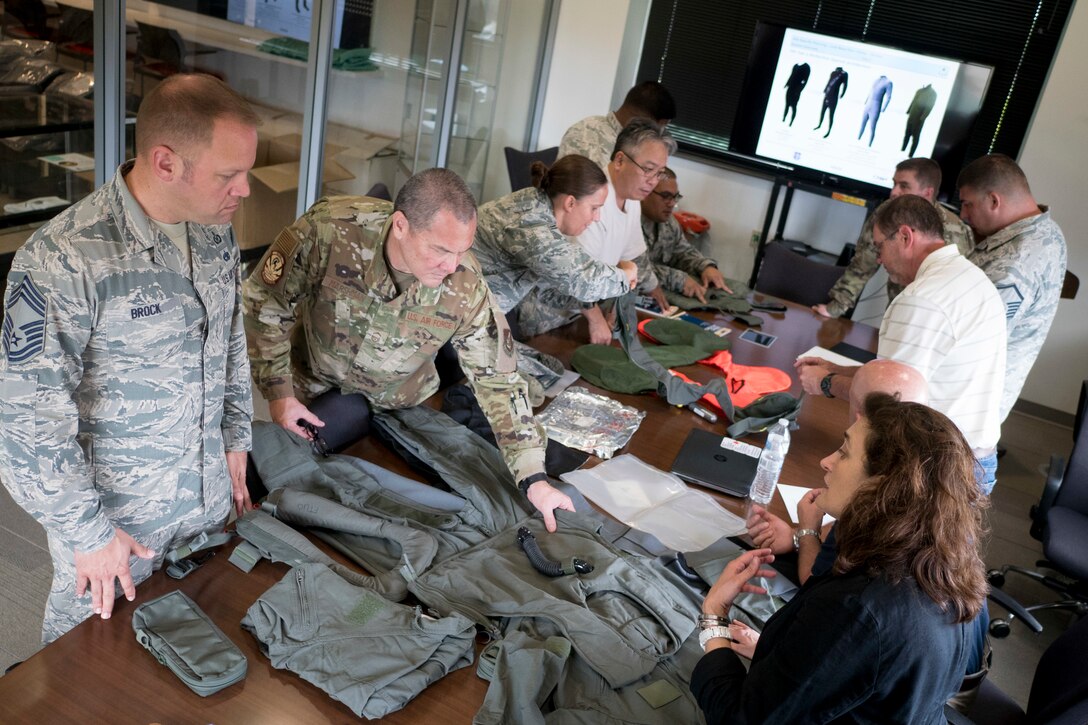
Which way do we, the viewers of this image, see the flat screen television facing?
facing the viewer

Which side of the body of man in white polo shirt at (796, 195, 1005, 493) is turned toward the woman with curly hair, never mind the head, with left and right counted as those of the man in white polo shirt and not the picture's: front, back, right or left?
left

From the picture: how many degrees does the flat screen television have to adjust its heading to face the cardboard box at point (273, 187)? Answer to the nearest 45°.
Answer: approximately 45° to its right

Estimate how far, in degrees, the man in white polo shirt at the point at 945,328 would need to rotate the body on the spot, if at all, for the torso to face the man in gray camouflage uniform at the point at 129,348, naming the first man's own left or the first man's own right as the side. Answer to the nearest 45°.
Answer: approximately 45° to the first man's own left

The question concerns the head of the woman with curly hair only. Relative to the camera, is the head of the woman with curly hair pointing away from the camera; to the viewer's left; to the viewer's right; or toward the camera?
to the viewer's left

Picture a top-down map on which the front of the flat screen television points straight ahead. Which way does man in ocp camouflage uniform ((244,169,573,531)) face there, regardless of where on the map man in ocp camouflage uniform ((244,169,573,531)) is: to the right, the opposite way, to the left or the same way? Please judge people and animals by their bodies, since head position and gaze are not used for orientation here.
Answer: to the left

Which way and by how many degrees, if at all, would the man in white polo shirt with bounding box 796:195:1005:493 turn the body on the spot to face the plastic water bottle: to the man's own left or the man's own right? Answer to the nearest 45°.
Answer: approximately 45° to the man's own left

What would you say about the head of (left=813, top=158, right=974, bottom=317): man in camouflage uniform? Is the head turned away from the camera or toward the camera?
toward the camera

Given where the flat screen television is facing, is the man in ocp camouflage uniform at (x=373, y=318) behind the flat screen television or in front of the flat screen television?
in front

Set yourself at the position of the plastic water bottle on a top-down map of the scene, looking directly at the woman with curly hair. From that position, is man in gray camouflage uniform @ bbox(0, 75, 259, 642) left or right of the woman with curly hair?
right

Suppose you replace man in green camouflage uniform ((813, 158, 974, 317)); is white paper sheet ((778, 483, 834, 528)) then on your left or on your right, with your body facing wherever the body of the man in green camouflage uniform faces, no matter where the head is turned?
on your left

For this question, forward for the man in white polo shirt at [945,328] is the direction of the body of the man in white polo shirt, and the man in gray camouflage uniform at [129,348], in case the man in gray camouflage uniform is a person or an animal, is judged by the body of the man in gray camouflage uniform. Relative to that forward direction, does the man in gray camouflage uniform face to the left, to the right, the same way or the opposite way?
the opposite way

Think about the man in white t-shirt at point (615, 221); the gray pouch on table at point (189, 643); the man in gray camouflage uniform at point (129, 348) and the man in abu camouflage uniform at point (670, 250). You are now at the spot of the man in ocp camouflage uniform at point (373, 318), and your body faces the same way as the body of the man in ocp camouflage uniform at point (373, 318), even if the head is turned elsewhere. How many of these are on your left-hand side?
2

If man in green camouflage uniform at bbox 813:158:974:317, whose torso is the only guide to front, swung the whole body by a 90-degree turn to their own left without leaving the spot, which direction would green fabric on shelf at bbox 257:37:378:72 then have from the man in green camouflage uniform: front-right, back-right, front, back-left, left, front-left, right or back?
back-right

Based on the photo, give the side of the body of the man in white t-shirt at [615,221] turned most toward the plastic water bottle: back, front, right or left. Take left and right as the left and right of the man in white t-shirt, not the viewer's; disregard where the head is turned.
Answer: front

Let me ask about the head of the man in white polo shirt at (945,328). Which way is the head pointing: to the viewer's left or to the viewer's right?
to the viewer's left
